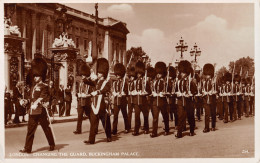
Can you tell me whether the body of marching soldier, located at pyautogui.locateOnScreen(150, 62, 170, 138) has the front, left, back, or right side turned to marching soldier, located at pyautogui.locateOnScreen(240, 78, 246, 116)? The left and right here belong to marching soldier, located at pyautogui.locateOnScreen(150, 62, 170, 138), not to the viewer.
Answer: back

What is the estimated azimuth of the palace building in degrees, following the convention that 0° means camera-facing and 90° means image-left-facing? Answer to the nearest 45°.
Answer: approximately 315°

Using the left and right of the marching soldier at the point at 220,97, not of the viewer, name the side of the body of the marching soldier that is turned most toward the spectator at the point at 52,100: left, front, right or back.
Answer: front

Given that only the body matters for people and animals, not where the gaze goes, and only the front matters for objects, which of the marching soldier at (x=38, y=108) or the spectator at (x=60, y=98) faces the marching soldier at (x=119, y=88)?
the spectator

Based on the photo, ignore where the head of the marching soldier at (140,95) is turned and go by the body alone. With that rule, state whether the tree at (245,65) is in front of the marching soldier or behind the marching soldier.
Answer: behind

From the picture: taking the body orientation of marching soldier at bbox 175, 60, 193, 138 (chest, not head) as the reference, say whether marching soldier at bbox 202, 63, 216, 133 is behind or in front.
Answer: behind

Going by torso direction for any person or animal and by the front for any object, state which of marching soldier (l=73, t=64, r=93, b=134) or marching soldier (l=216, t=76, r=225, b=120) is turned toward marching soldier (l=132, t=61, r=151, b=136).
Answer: marching soldier (l=216, t=76, r=225, b=120)

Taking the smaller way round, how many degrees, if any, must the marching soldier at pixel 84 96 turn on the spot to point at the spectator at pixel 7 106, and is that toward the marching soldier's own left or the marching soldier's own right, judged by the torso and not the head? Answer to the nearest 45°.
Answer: approximately 45° to the marching soldier's own right

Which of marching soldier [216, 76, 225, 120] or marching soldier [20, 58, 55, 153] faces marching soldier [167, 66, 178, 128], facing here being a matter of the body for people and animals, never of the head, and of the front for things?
marching soldier [216, 76, 225, 120]

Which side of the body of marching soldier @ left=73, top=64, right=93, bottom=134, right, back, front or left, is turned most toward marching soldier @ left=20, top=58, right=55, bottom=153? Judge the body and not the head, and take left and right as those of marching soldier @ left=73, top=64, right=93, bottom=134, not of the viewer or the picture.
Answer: front

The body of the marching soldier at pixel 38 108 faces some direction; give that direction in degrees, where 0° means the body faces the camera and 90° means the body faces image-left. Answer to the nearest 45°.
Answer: approximately 45°

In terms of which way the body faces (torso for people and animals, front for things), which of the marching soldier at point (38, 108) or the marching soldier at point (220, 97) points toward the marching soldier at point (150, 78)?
the marching soldier at point (220, 97)

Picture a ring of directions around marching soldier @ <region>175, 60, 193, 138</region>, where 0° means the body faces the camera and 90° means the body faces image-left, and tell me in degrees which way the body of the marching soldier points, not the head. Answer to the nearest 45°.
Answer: approximately 45°
